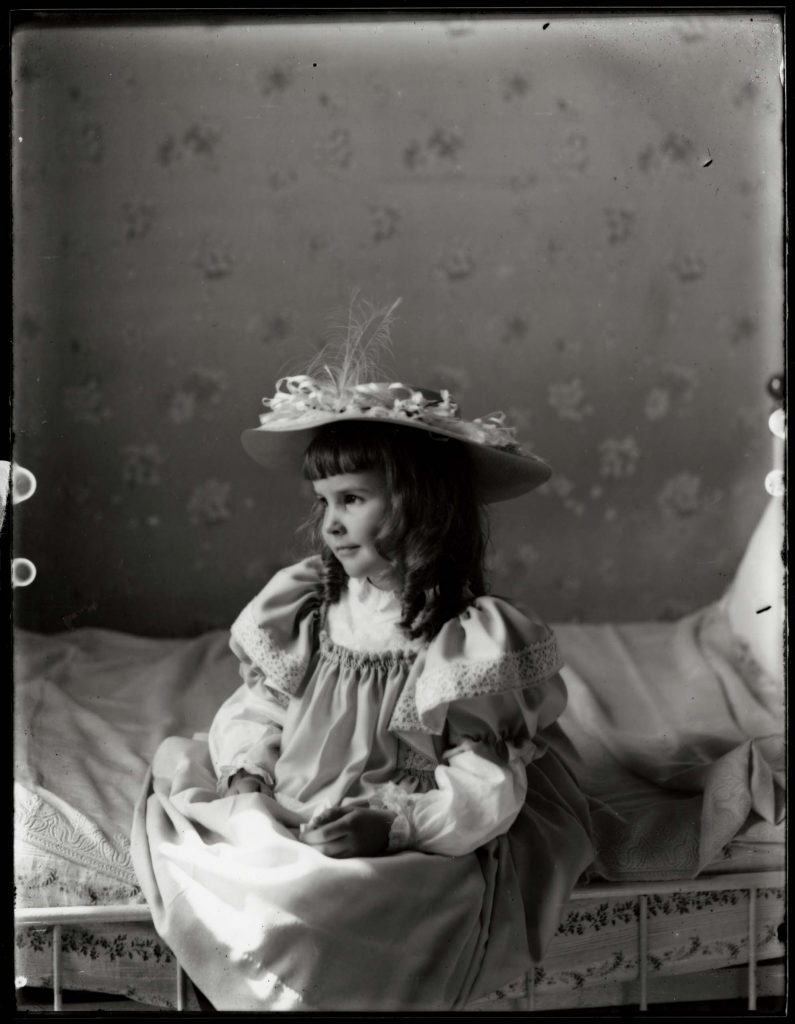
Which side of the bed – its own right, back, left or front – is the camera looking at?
left

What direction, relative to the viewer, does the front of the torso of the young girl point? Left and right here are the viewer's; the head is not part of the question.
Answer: facing the viewer and to the left of the viewer

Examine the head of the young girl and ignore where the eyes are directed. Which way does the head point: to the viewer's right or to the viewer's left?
to the viewer's left
